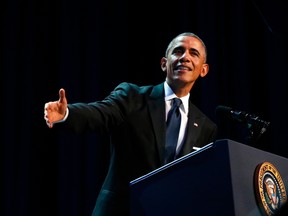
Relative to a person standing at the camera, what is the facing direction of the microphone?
facing to the left of the viewer

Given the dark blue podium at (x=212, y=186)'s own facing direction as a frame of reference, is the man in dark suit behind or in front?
behind

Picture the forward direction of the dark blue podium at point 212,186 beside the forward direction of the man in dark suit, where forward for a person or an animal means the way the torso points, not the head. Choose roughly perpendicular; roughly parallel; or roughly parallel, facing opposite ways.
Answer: roughly parallel

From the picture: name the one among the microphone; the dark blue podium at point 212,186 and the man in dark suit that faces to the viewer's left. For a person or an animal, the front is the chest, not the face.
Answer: the microphone

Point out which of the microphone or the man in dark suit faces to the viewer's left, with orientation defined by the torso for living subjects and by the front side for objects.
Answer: the microphone

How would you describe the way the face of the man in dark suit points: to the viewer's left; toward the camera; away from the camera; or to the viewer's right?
toward the camera

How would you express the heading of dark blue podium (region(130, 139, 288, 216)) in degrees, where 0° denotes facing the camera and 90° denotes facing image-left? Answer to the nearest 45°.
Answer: approximately 315°

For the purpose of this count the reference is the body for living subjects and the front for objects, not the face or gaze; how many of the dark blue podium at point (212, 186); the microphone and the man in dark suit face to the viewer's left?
1
